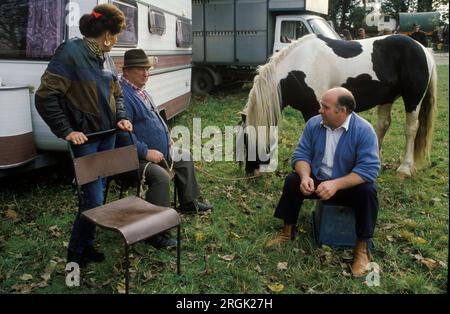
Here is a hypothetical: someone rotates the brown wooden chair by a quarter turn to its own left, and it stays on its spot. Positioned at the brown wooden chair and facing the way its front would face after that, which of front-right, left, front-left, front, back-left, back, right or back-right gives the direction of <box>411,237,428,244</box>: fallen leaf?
front-right

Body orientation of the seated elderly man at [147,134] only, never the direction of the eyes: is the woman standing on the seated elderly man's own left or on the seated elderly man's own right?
on the seated elderly man's own right

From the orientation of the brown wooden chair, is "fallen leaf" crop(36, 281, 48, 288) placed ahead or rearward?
rearward

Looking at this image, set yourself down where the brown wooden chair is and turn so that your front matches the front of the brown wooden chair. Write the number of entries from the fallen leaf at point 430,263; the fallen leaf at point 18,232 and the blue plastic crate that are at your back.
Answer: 1

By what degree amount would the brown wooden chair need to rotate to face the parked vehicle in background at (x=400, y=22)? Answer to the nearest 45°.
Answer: approximately 90° to its left

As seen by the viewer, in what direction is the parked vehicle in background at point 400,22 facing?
to the viewer's left

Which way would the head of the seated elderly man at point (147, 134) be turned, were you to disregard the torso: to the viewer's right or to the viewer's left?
to the viewer's right

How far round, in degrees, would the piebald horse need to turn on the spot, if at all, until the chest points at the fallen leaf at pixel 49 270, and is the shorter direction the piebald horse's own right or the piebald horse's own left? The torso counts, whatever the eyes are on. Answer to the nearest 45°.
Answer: approximately 45° to the piebald horse's own left

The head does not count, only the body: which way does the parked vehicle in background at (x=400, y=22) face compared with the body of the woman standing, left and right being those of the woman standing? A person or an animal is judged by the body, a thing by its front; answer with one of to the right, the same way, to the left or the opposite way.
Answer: the opposite way

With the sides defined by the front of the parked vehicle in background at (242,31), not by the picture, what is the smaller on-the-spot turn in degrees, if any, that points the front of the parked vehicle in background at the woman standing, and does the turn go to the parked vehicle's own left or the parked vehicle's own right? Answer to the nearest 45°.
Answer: approximately 90° to the parked vehicle's own right

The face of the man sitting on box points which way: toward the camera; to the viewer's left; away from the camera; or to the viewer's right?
to the viewer's left

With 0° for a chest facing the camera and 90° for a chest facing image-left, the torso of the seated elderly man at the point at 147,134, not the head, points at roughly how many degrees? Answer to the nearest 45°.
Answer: approximately 315°

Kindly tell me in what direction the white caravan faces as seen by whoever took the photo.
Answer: facing the viewer and to the left of the viewer
